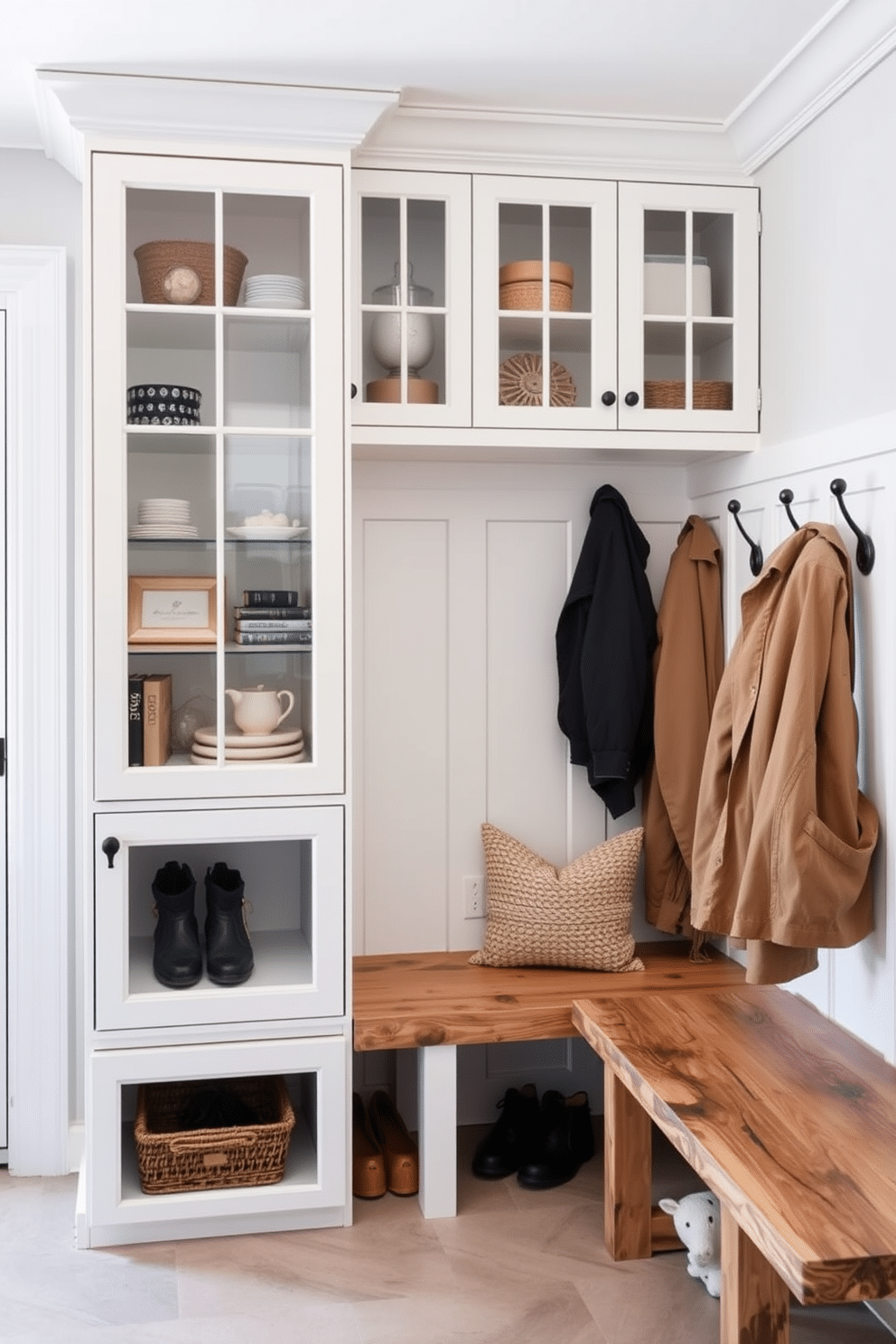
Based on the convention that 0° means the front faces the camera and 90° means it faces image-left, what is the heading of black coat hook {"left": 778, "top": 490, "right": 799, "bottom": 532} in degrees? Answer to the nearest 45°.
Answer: approximately 45°

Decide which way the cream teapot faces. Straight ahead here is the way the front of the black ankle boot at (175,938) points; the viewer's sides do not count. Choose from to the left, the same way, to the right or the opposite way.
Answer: to the right

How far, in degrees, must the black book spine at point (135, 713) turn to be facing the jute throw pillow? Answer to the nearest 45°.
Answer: approximately 90° to its left

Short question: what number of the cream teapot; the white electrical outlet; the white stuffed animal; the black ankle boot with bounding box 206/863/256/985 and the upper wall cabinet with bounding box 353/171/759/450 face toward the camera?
4

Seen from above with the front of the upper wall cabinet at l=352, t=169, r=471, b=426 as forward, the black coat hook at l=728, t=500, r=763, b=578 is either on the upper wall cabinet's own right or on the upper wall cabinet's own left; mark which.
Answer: on the upper wall cabinet's own left
